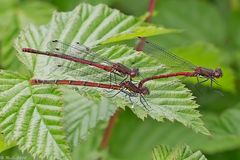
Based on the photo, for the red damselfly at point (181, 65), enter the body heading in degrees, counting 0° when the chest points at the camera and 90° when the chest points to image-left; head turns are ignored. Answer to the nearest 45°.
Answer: approximately 270°

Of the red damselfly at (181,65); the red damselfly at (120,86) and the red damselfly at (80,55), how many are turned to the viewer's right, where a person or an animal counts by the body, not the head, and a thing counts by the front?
3

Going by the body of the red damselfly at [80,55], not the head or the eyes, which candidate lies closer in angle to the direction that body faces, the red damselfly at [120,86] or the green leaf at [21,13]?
the red damselfly

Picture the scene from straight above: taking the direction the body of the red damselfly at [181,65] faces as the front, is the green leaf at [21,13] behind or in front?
behind

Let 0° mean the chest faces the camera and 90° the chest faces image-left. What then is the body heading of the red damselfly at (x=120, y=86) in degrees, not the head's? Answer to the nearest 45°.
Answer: approximately 270°

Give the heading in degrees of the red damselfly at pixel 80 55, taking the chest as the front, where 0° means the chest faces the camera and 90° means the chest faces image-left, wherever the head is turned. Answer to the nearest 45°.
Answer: approximately 270°

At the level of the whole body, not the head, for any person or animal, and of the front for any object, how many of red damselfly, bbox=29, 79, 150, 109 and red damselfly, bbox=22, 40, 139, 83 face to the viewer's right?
2

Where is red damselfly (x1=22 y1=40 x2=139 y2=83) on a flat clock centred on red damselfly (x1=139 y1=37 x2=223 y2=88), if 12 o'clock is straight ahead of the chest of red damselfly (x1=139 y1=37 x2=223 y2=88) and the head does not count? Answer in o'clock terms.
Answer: red damselfly (x1=22 y1=40 x2=139 y2=83) is roughly at 5 o'clock from red damselfly (x1=139 y1=37 x2=223 y2=88).

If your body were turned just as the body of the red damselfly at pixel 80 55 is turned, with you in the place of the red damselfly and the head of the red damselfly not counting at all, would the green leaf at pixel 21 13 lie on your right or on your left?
on your left

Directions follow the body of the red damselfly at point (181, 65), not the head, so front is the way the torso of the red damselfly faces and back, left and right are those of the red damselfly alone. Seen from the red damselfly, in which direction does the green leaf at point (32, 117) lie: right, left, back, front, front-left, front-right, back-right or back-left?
back-right
